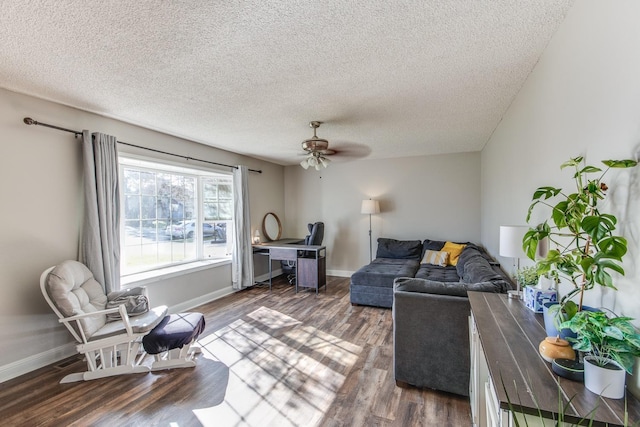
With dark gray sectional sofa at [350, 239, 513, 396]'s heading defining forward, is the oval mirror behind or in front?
in front

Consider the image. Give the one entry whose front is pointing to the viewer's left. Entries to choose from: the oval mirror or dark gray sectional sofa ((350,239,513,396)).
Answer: the dark gray sectional sofa

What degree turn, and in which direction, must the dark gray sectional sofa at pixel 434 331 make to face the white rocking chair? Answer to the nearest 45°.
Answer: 0° — it already faces it

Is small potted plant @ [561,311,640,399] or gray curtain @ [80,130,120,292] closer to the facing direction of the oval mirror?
the small potted plant

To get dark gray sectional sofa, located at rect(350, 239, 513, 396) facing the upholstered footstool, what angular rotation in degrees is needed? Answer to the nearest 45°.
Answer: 0° — it already faces it

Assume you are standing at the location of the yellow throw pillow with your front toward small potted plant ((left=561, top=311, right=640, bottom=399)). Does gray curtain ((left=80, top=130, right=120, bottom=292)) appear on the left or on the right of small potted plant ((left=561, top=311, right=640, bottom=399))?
right

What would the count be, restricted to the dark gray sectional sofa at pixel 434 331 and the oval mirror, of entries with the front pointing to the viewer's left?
1

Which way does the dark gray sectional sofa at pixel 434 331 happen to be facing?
to the viewer's left

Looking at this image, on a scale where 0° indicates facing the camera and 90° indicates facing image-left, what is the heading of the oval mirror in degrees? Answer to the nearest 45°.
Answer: approximately 315°
